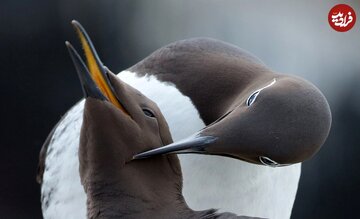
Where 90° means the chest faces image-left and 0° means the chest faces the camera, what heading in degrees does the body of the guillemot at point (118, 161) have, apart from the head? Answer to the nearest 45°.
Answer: approximately 90°
